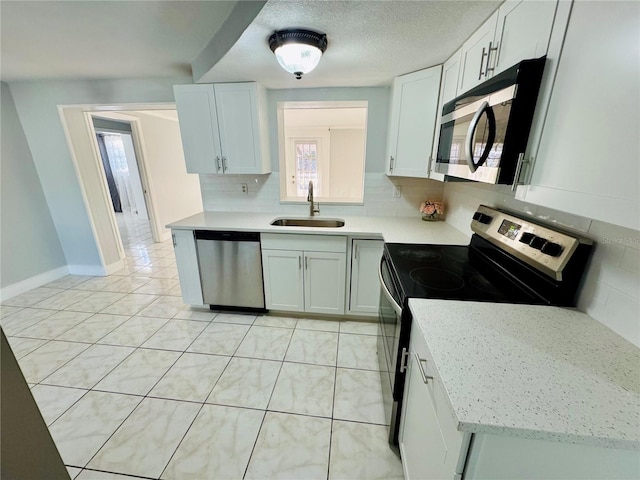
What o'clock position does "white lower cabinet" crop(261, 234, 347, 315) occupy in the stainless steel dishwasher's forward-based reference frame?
The white lower cabinet is roughly at 10 o'clock from the stainless steel dishwasher.

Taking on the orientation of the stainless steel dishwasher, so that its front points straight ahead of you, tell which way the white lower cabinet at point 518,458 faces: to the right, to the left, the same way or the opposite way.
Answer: to the right

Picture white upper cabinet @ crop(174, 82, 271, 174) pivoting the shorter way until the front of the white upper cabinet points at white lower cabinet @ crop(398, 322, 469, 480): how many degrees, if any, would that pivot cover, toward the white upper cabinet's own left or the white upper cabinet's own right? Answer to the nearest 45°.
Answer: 0° — it already faces it

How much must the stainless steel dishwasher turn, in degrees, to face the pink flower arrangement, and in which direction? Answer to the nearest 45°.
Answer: approximately 90° to its left

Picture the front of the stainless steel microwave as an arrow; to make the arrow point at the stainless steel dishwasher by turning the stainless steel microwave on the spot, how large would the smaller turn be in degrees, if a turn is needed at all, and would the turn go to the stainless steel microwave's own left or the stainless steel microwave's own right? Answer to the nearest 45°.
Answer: approximately 45° to the stainless steel microwave's own right

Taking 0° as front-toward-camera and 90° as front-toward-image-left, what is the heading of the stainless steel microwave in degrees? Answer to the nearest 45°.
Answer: approximately 45°
